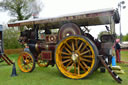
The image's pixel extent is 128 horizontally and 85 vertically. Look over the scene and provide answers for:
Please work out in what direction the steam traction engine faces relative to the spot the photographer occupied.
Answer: facing away from the viewer and to the left of the viewer

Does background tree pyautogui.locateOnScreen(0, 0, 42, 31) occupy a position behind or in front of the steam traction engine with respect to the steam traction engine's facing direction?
in front
